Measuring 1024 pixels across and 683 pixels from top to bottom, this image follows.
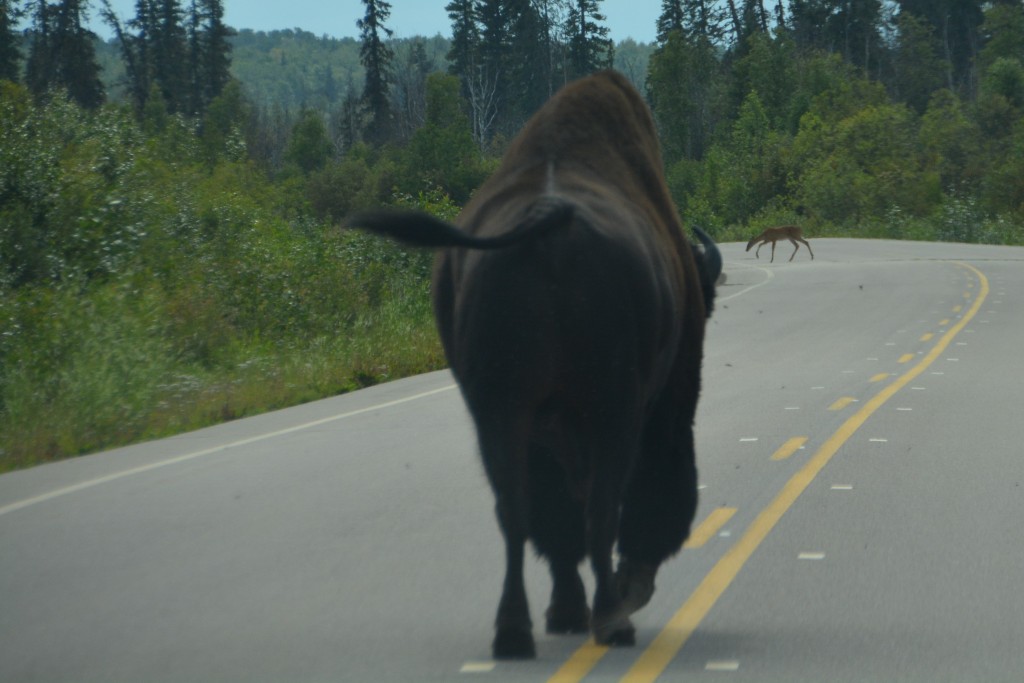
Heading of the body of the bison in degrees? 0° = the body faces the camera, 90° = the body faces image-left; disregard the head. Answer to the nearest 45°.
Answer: approximately 180°
